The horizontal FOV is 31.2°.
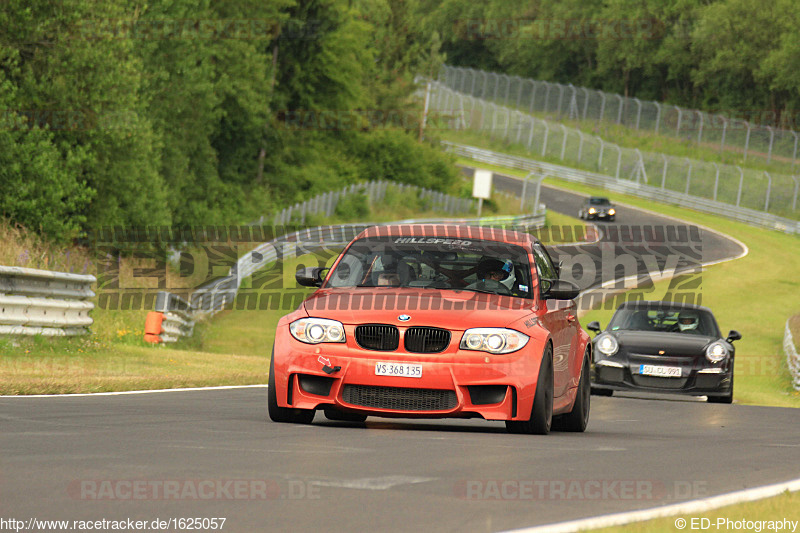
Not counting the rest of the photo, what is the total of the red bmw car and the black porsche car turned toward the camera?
2

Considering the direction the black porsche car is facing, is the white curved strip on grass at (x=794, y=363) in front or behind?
behind

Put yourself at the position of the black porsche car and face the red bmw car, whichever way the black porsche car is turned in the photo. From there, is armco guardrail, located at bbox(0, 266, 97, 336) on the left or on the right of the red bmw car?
right

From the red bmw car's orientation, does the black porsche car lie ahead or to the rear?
to the rear

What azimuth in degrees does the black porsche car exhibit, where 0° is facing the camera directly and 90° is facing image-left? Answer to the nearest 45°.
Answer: approximately 0°

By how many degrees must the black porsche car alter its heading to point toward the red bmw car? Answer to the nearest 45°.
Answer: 0° — it already faces it

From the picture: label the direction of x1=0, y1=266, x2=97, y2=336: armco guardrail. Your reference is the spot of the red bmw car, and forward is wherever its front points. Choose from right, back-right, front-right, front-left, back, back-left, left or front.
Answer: back-right

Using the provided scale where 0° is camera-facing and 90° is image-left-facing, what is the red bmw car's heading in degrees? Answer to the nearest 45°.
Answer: approximately 0°

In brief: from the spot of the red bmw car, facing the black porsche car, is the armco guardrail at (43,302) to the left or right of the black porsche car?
left
